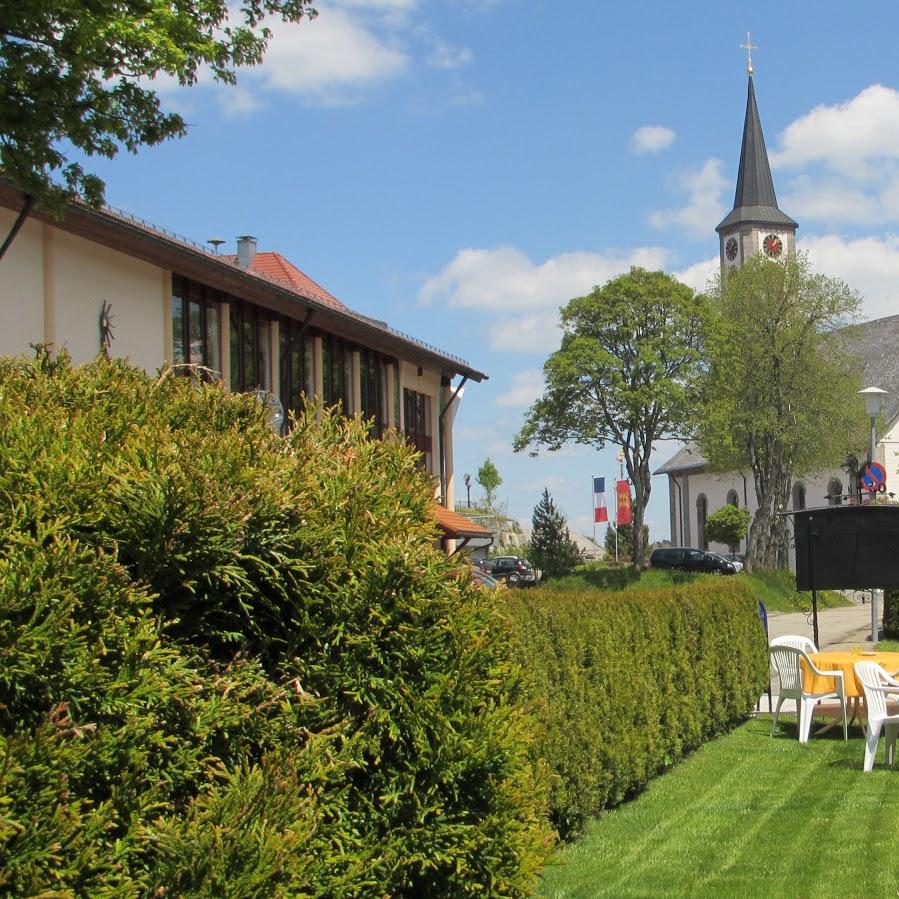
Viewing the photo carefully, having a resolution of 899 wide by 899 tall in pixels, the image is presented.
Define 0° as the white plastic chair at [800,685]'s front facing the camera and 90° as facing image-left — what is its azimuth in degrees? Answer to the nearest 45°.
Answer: approximately 225°

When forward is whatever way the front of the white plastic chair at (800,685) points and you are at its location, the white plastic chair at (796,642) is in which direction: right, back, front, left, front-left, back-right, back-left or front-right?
front-left

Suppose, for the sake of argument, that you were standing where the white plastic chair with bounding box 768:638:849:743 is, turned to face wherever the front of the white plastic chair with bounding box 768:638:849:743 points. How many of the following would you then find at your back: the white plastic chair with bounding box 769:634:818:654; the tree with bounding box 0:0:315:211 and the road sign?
1

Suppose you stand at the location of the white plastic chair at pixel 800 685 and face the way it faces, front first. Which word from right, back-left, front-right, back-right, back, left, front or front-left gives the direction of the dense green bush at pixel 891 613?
front-left

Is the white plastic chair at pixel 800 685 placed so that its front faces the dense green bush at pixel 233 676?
no

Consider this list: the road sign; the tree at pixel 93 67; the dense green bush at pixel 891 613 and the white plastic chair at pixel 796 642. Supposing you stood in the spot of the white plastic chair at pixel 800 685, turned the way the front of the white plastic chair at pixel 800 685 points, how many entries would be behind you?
1

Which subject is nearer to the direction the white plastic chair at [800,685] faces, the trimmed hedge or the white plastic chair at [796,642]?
the white plastic chair
